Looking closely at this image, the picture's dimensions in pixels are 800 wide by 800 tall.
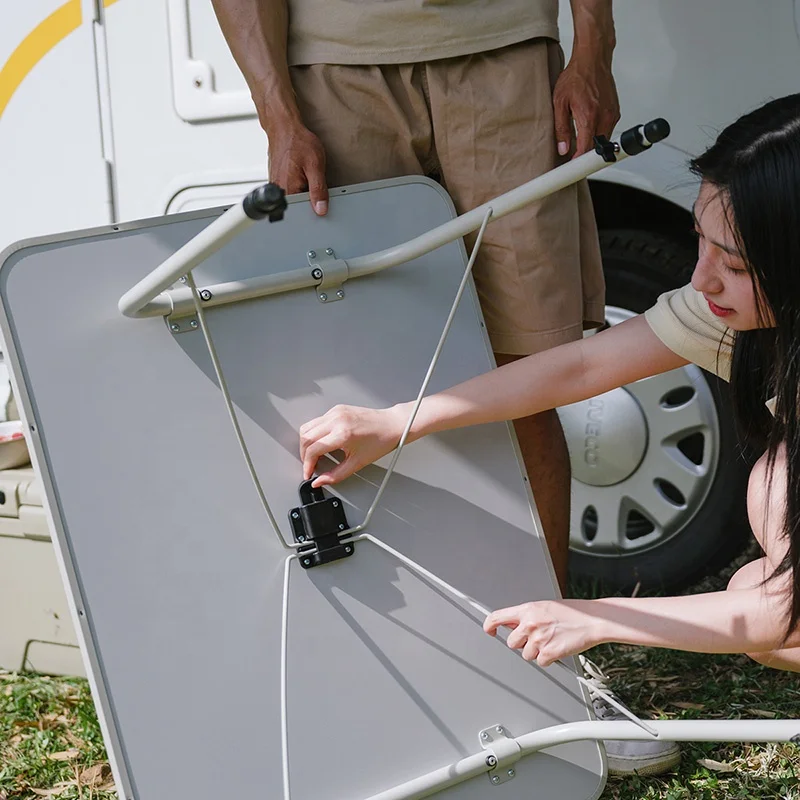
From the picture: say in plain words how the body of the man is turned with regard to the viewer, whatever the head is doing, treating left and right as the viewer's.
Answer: facing the viewer

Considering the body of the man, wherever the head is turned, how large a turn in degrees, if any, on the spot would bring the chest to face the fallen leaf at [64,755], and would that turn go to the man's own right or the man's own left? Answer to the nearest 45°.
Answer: approximately 90° to the man's own right
